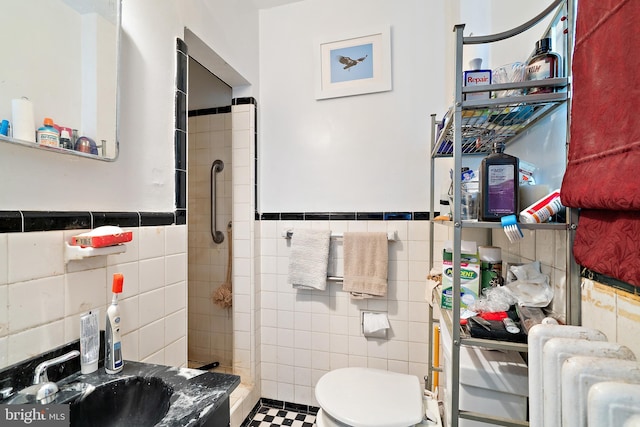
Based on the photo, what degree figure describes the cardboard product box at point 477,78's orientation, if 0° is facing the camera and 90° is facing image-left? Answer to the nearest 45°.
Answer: approximately 0°

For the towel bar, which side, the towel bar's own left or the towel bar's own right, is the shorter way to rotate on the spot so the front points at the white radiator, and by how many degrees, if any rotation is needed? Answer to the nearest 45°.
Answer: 0° — it already faces it

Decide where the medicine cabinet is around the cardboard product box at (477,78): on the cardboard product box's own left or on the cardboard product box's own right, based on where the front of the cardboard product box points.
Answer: on the cardboard product box's own right

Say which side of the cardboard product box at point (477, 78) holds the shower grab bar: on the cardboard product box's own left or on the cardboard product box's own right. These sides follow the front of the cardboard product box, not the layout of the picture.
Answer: on the cardboard product box's own right

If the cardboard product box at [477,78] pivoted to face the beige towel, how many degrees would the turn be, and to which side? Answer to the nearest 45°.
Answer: approximately 135° to its right

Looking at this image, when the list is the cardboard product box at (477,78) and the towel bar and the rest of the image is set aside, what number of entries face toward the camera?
2

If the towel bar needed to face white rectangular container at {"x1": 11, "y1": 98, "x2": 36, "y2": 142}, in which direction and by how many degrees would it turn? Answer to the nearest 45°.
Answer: approximately 45° to its right
